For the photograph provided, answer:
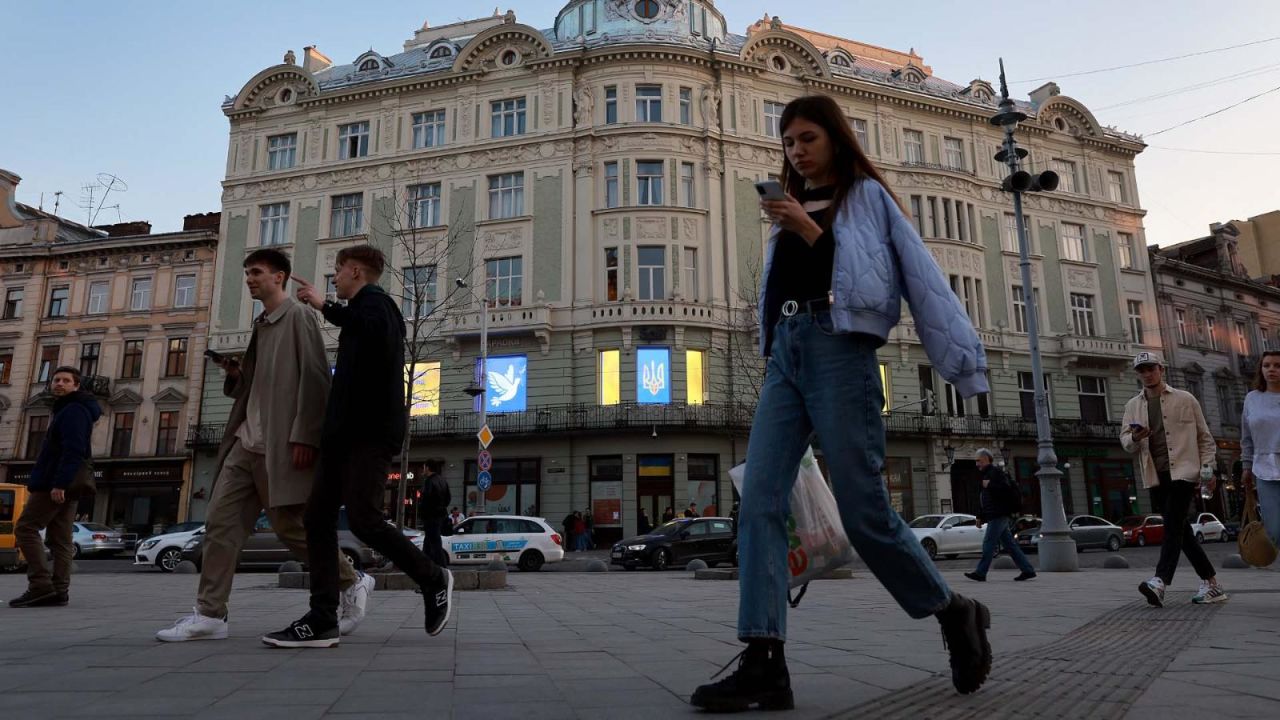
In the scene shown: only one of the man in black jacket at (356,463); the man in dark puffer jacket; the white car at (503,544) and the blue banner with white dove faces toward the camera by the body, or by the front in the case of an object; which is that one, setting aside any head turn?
the blue banner with white dove

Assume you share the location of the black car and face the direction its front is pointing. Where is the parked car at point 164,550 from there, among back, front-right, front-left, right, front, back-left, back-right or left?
front-right

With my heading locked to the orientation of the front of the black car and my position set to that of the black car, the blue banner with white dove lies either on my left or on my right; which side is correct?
on my right

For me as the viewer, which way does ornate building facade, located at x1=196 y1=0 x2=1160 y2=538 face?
facing the viewer

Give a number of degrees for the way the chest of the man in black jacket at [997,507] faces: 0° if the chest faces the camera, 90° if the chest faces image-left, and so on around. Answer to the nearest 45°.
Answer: approximately 90°

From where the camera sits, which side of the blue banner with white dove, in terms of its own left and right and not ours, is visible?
front

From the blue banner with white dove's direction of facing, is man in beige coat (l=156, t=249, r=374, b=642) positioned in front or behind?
in front

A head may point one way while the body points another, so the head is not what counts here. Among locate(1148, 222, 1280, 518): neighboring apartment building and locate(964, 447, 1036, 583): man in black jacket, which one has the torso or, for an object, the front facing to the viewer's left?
the man in black jacket

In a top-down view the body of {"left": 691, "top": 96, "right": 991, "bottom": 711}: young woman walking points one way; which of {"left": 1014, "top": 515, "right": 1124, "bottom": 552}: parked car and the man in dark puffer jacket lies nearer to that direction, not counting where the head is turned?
the man in dark puffer jacket

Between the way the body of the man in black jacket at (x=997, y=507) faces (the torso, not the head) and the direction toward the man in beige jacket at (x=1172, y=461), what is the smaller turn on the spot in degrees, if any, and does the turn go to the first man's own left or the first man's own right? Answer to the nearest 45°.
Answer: approximately 90° to the first man's own left

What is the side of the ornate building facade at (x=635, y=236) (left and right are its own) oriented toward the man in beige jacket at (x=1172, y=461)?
front
